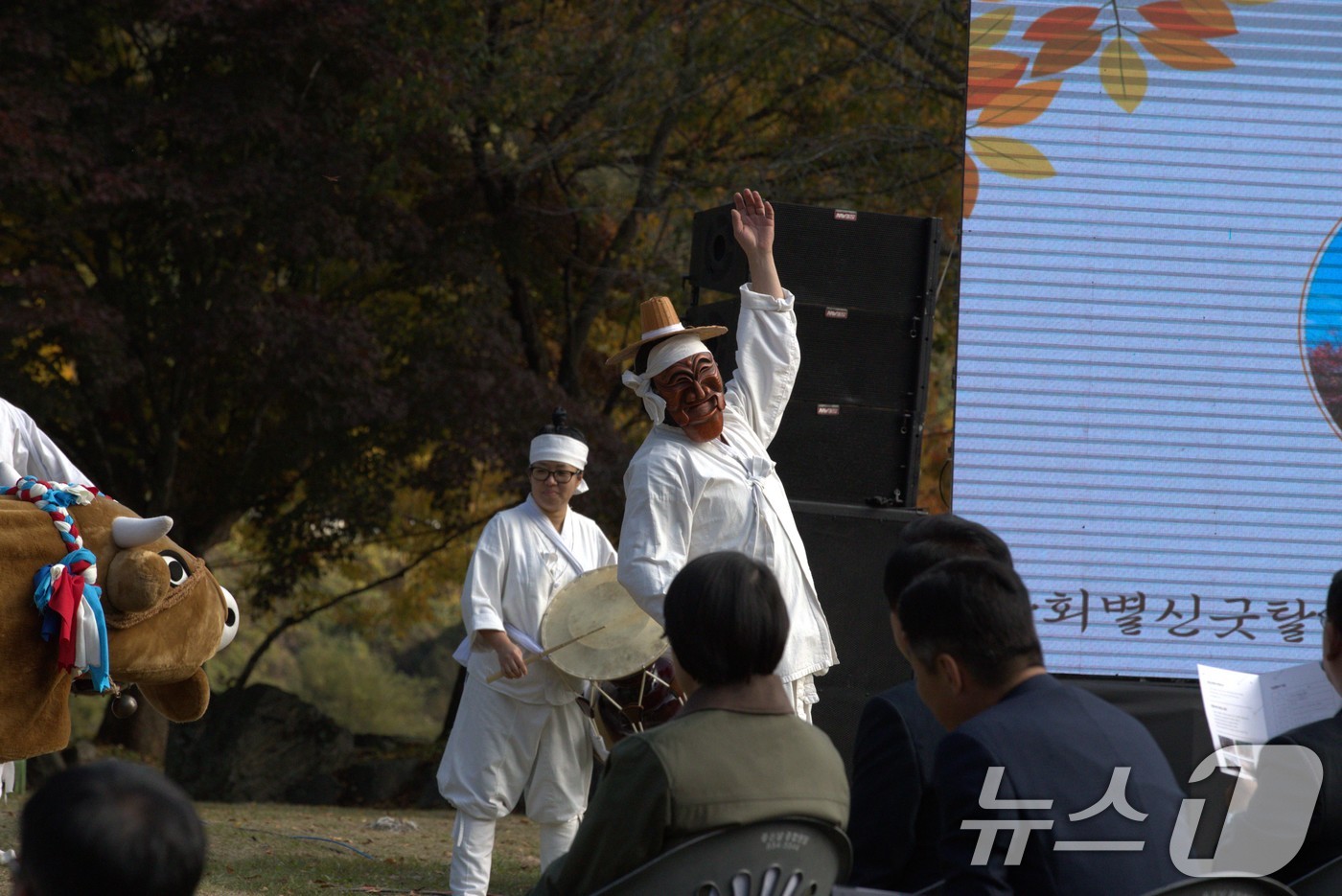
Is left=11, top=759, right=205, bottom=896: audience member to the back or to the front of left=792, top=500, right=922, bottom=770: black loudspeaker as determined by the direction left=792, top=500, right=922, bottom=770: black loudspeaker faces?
to the front

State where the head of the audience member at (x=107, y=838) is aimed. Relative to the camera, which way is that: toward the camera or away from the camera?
away from the camera

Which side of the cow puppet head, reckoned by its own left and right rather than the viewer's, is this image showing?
right

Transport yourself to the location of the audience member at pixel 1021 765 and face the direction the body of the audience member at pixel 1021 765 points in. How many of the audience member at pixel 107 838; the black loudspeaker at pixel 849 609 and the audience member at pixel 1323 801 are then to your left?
1

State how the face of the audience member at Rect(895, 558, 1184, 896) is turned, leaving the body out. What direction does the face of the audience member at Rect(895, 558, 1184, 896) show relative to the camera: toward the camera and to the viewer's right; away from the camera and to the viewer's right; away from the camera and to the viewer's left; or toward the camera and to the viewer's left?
away from the camera and to the viewer's left

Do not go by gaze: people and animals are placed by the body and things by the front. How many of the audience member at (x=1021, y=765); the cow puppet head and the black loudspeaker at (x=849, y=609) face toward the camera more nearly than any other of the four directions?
1

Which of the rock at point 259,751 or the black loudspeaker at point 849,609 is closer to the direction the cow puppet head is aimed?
the black loudspeaker

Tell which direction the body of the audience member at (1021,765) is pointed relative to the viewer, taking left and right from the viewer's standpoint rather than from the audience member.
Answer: facing away from the viewer and to the left of the viewer

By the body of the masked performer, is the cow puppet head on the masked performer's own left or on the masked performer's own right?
on the masked performer's own right

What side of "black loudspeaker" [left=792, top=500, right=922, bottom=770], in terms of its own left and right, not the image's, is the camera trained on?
front

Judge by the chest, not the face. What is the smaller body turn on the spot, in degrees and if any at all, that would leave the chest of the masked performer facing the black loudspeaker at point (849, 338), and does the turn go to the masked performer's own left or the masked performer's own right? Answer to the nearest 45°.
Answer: approximately 135° to the masked performer's own left

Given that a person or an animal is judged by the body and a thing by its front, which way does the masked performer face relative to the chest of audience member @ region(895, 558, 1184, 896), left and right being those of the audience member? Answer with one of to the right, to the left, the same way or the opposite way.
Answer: the opposite way

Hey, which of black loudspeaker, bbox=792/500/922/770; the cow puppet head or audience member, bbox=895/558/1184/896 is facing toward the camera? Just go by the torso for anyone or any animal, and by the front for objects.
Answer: the black loudspeaker

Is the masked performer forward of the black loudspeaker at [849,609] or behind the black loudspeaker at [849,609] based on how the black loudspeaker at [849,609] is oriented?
forward

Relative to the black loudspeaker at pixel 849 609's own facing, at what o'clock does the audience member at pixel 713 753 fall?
The audience member is roughly at 12 o'clock from the black loudspeaker.
